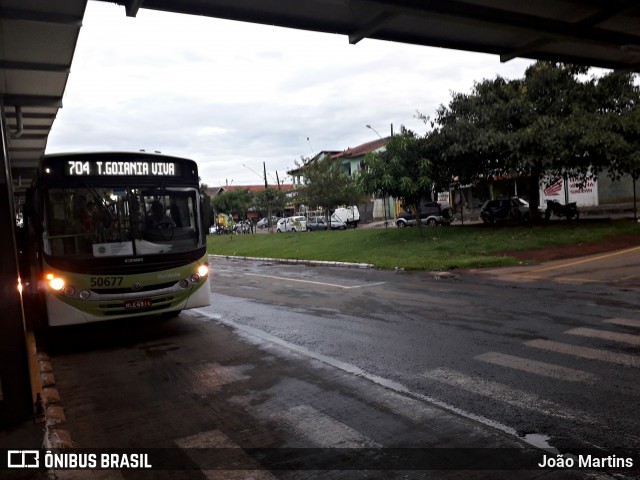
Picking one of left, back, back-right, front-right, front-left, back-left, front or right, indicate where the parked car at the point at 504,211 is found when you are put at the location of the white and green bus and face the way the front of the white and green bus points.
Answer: back-left

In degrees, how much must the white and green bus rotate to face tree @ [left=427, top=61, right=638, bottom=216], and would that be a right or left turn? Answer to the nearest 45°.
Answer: approximately 135° to its left

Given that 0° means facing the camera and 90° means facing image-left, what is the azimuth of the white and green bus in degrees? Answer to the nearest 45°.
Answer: approximately 0°

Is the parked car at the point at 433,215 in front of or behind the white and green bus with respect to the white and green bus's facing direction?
behind

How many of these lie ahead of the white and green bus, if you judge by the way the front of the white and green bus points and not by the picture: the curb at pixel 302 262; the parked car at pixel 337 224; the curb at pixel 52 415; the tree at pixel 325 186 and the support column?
2

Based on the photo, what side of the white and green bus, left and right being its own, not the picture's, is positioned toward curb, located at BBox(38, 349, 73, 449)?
front

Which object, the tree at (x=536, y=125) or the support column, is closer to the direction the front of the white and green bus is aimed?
the support column

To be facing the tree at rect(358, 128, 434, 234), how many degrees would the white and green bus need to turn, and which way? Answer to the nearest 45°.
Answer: approximately 135° to its left

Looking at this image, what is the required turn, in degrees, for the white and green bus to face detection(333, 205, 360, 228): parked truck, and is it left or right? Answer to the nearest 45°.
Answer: approximately 135° to its left
